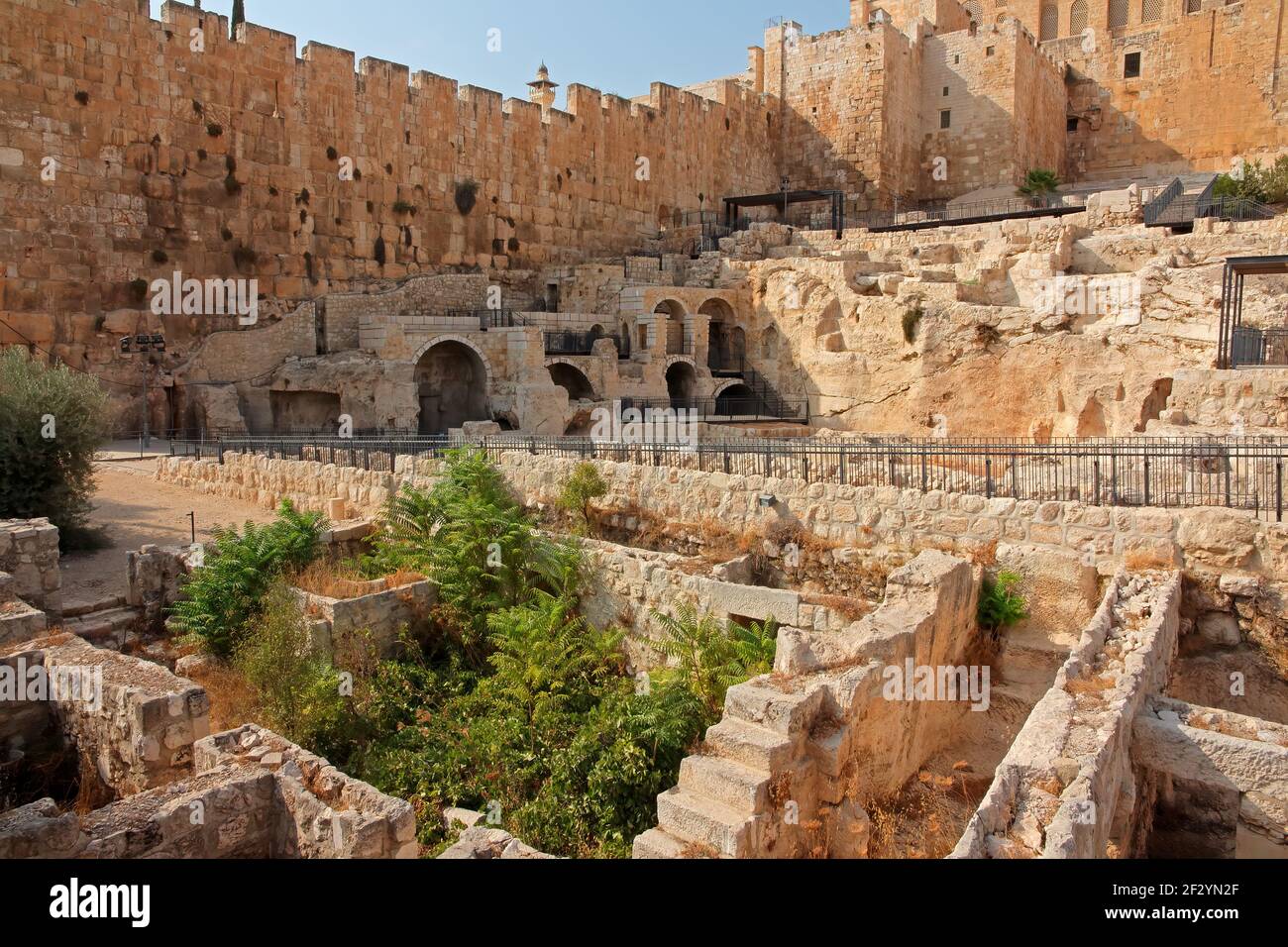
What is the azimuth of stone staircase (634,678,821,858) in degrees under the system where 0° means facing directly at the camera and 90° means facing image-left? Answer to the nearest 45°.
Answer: approximately 45°

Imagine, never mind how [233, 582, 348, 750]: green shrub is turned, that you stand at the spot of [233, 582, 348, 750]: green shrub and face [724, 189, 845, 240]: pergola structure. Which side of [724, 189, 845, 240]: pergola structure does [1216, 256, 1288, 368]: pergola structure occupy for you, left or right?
right

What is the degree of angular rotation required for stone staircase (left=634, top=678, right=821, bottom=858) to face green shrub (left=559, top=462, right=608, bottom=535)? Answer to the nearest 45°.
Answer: approximately 135° to its right

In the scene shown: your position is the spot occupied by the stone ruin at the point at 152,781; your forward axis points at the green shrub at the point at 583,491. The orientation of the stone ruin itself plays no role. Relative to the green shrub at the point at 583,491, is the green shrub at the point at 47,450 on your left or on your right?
left

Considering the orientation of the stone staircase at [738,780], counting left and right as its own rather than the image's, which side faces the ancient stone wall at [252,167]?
right

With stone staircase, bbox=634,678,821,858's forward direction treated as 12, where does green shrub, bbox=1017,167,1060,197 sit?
The green shrub is roughly at 5 o'clock from the stone staircase.

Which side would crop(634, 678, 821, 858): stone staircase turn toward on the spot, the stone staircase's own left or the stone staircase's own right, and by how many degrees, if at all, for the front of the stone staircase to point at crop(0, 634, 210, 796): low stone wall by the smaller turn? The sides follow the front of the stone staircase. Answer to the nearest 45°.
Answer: approximately 45° to the stone staircase's own right

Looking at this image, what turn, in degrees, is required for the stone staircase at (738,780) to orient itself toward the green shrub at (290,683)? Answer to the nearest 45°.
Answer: approximately 90° to its right

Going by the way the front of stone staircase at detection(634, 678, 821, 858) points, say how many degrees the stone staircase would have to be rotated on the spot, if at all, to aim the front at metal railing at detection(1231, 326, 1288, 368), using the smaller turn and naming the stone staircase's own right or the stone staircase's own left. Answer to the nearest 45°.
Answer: approximately 180°

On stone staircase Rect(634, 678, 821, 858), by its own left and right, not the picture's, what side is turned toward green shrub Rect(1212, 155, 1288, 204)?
back

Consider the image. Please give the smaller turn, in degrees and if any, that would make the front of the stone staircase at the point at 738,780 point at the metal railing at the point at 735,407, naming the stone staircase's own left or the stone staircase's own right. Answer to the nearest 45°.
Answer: approximately 135° to the stone staircase's own right
